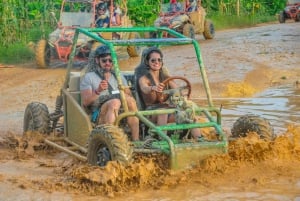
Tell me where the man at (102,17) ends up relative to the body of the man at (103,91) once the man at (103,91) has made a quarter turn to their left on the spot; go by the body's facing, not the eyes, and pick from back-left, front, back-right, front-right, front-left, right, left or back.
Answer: front-left

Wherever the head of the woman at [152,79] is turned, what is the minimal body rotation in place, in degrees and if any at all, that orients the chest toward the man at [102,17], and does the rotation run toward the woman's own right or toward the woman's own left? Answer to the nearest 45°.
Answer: approximately 135° to the woman's own left

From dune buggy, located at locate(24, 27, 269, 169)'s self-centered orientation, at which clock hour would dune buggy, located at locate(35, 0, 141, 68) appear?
dune buggy, located at locate(35, 0, 141, 68) is roughly at 7 o'clock from dune buggy, located at locate(24, 27, 269, 169).

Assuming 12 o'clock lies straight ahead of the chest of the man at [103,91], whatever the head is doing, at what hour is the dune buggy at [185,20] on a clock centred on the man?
The dune buggy is roughly at 8 o'clock from the man.

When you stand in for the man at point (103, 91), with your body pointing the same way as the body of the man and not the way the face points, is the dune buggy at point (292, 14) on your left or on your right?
on your left

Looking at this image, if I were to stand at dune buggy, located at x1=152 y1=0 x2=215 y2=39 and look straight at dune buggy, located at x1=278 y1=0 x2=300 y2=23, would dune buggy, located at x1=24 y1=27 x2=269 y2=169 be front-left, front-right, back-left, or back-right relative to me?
back-right

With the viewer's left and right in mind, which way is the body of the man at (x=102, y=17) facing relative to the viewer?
facing the viewer

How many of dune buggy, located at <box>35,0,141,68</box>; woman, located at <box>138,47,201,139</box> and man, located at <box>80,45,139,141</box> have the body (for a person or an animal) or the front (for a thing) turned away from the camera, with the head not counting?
0

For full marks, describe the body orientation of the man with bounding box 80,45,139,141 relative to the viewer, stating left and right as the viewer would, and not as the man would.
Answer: facing the viewer and to the right of the viewer

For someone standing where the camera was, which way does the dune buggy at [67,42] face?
facing the viewer and to the left of the viewer

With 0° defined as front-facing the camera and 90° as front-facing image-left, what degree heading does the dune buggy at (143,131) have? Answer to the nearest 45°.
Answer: approximately 315°

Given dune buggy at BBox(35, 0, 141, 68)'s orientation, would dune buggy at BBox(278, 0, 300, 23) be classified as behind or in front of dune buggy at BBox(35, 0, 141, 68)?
behind
